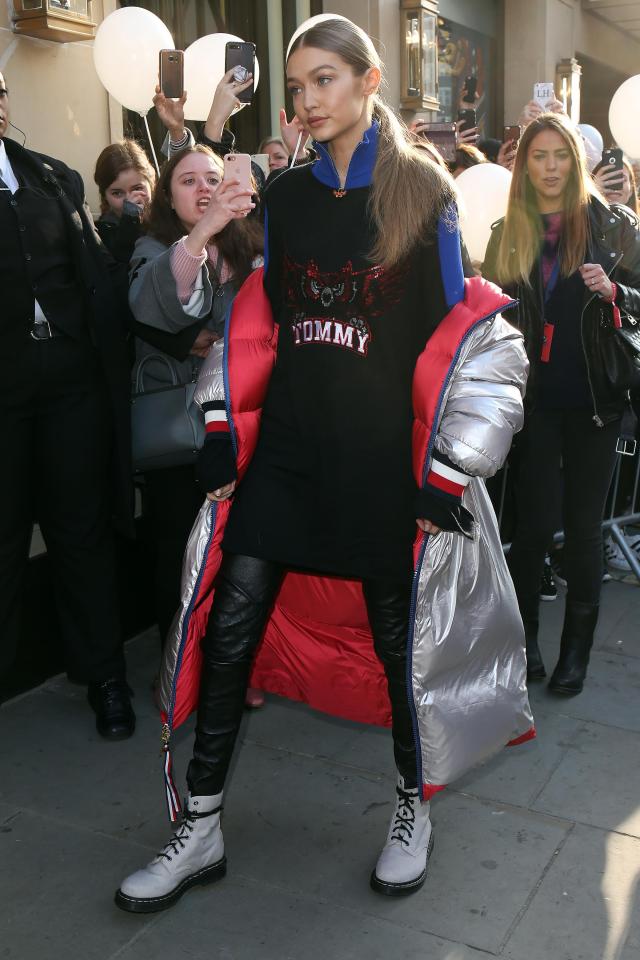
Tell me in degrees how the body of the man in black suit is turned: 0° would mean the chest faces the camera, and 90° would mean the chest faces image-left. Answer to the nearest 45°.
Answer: approximately 0°

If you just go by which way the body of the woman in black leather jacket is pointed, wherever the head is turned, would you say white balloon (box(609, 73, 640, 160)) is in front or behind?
behind

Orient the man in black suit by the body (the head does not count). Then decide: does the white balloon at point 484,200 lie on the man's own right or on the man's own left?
on the man's own left

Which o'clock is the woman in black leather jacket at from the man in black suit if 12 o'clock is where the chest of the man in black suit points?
The woman in black leather jacket is roughly at 9 o'clock from the man in black suit.

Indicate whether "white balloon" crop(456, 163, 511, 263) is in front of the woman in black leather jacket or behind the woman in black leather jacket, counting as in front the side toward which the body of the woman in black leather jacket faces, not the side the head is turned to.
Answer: behind

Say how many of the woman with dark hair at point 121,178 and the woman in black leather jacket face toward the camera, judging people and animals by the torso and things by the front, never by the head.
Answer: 2

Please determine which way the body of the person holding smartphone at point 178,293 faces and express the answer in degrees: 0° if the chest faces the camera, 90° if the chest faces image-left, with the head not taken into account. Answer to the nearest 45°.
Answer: approximately 315°

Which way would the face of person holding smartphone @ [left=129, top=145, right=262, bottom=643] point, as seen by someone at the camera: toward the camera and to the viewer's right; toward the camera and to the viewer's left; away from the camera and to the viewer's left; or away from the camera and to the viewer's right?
toward the camera and to the viewer's right

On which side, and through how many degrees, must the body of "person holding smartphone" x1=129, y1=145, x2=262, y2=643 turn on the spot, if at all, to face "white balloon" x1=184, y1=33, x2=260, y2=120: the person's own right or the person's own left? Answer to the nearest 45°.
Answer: approximately 135° to the person's own left

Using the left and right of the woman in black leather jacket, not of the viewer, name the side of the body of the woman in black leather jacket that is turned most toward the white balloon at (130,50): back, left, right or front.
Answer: right

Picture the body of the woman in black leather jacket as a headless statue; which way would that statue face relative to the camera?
toward the camera

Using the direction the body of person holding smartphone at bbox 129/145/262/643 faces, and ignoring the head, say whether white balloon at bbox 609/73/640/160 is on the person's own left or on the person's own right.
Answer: on the person's own left
